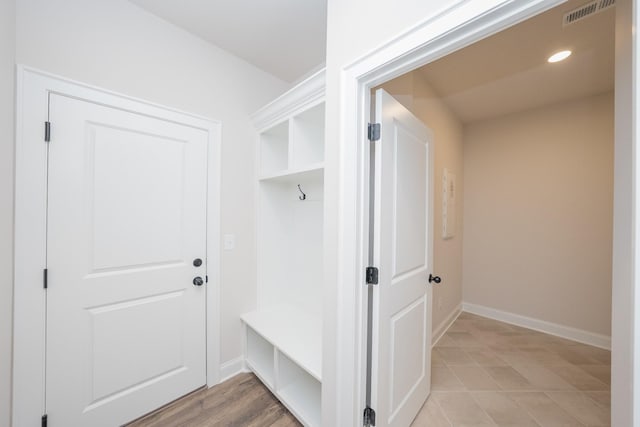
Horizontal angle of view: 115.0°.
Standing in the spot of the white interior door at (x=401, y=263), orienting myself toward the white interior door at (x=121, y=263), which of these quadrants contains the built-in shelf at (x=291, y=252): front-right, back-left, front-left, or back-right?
front-right

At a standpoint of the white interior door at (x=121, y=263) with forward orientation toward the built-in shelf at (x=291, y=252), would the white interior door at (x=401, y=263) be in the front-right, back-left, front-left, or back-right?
front-right

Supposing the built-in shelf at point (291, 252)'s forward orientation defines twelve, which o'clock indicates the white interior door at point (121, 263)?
The white interior door is roughly at 1 o'clock from the built-in shelf.

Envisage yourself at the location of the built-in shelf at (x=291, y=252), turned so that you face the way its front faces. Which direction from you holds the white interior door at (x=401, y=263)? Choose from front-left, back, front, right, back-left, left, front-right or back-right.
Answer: left

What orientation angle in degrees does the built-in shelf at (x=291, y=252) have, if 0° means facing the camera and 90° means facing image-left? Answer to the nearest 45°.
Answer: approximately 45°

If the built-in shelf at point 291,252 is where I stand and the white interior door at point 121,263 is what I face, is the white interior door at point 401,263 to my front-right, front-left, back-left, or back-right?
back-left
